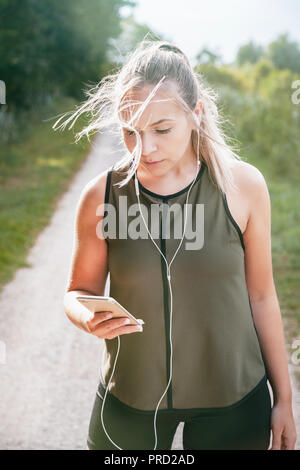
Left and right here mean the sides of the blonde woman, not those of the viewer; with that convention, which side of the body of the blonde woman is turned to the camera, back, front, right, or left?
front

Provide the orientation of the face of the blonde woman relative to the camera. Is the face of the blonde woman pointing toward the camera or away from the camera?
toward the camera
